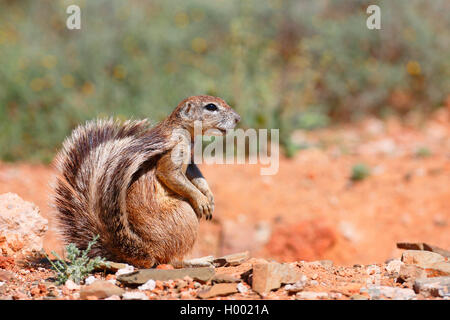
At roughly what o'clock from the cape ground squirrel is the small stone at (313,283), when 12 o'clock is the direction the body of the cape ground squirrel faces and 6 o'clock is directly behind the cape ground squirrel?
The small stone is roughly at 1 o'clock from the cape ground squirrel.

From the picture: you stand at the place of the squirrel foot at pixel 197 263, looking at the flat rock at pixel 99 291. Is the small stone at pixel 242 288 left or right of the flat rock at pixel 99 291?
left

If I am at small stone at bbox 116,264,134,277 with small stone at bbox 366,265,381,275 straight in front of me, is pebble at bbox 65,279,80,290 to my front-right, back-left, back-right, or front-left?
back-right

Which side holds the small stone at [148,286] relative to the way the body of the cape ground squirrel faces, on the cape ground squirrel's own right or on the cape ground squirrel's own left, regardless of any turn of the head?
on the cape ground squirrel's own right

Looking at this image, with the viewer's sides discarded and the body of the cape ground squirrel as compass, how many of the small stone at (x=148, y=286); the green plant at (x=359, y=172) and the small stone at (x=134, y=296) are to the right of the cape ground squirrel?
2

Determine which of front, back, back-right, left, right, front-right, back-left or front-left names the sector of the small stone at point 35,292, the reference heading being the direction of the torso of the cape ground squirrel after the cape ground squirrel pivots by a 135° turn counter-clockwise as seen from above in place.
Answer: left

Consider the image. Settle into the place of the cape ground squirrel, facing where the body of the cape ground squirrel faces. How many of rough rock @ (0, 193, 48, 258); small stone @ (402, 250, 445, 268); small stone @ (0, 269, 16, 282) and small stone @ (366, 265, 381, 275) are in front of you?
2

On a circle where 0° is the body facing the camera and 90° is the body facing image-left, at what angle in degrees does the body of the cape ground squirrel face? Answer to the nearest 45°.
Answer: approximately 270°

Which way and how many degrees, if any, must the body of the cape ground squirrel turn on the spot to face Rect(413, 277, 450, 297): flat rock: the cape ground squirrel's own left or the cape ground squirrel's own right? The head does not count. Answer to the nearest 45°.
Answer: approximately 45° to the cape ground squirrel's own right

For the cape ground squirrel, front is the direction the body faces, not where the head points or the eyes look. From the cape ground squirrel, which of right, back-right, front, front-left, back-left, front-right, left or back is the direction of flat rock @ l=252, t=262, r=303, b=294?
front-right

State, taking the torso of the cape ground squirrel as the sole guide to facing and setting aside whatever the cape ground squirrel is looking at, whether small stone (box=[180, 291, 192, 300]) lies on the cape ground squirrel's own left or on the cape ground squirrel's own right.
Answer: on the cape ground squirrel's own right
